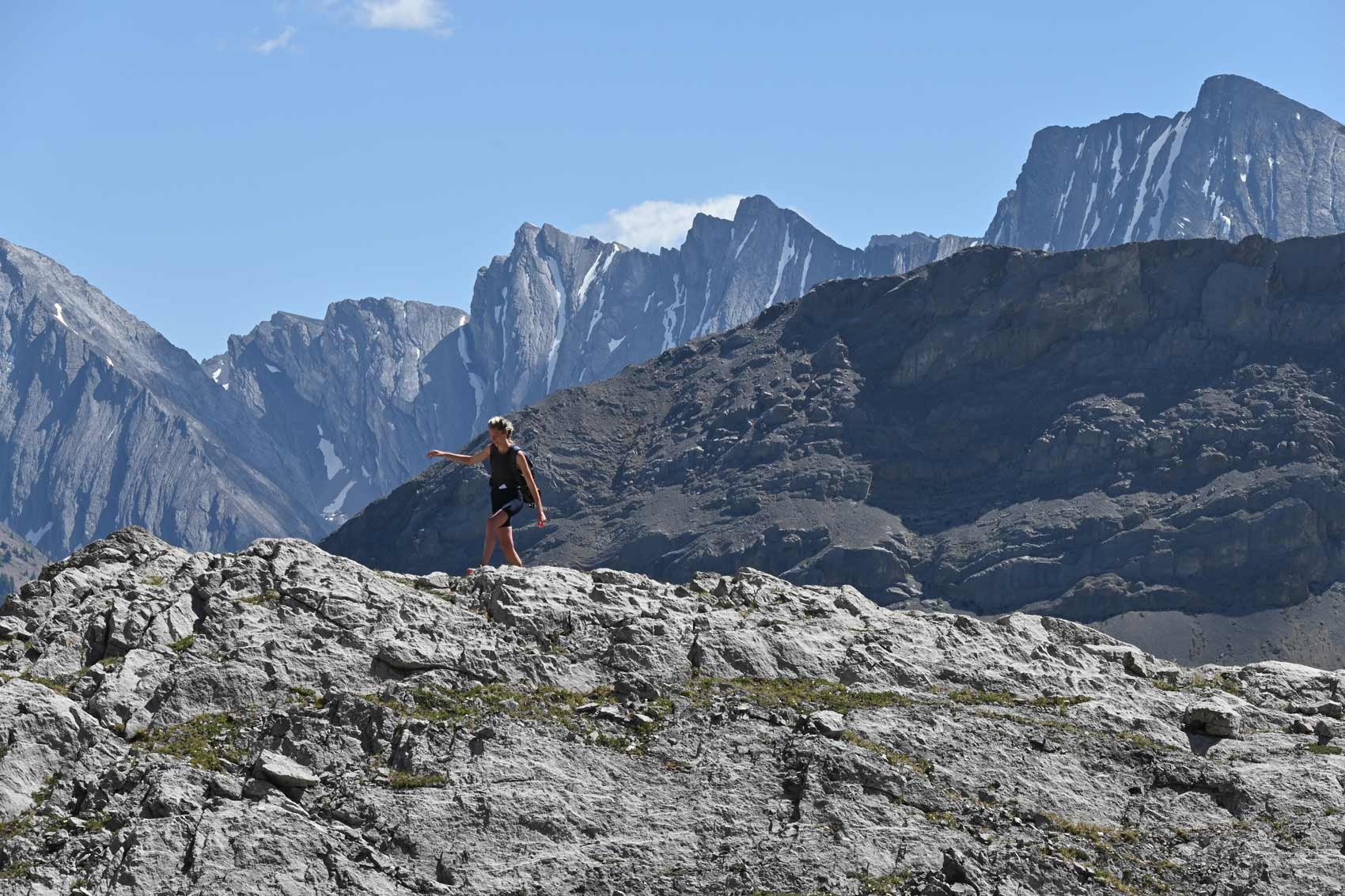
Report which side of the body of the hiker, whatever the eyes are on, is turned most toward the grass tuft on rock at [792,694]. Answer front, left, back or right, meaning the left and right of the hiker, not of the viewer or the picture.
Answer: left

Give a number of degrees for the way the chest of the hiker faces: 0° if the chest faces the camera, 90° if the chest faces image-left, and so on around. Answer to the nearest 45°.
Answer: approximately 45°

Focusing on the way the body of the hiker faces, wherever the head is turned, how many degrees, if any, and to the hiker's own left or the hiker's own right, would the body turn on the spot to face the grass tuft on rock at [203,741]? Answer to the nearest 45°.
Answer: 0° — they already face it

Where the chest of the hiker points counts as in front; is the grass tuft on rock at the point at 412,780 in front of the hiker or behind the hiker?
in front
